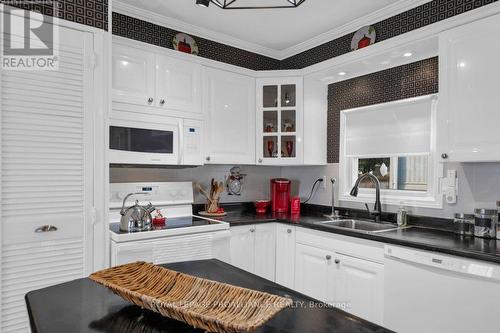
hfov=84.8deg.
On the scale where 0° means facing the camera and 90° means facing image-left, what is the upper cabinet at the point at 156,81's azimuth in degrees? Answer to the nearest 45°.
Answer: approximately 315°

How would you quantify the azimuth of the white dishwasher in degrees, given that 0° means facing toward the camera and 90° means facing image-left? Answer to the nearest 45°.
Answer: approximately 45°

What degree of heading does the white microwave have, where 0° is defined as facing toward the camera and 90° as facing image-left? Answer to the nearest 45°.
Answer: approximately 0°

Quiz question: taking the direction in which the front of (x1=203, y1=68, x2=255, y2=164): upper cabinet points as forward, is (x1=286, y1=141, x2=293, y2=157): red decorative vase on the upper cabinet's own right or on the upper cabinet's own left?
on the upper cabinet's own left

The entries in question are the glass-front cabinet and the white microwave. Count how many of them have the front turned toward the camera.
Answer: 2

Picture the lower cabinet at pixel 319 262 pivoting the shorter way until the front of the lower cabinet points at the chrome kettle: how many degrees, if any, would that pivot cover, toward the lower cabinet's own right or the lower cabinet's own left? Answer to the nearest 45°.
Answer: approximately 45° to the lower cabinet's own right
